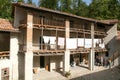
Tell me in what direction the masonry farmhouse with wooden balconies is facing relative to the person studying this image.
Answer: facing the viewer and to the right of the viewer
